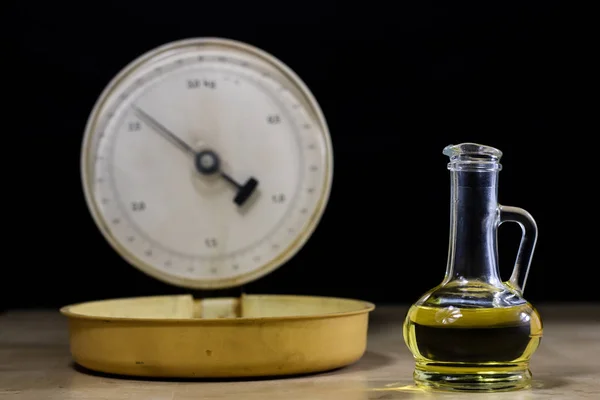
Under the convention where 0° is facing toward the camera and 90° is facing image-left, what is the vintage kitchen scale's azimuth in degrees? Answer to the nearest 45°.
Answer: approximately 0°
